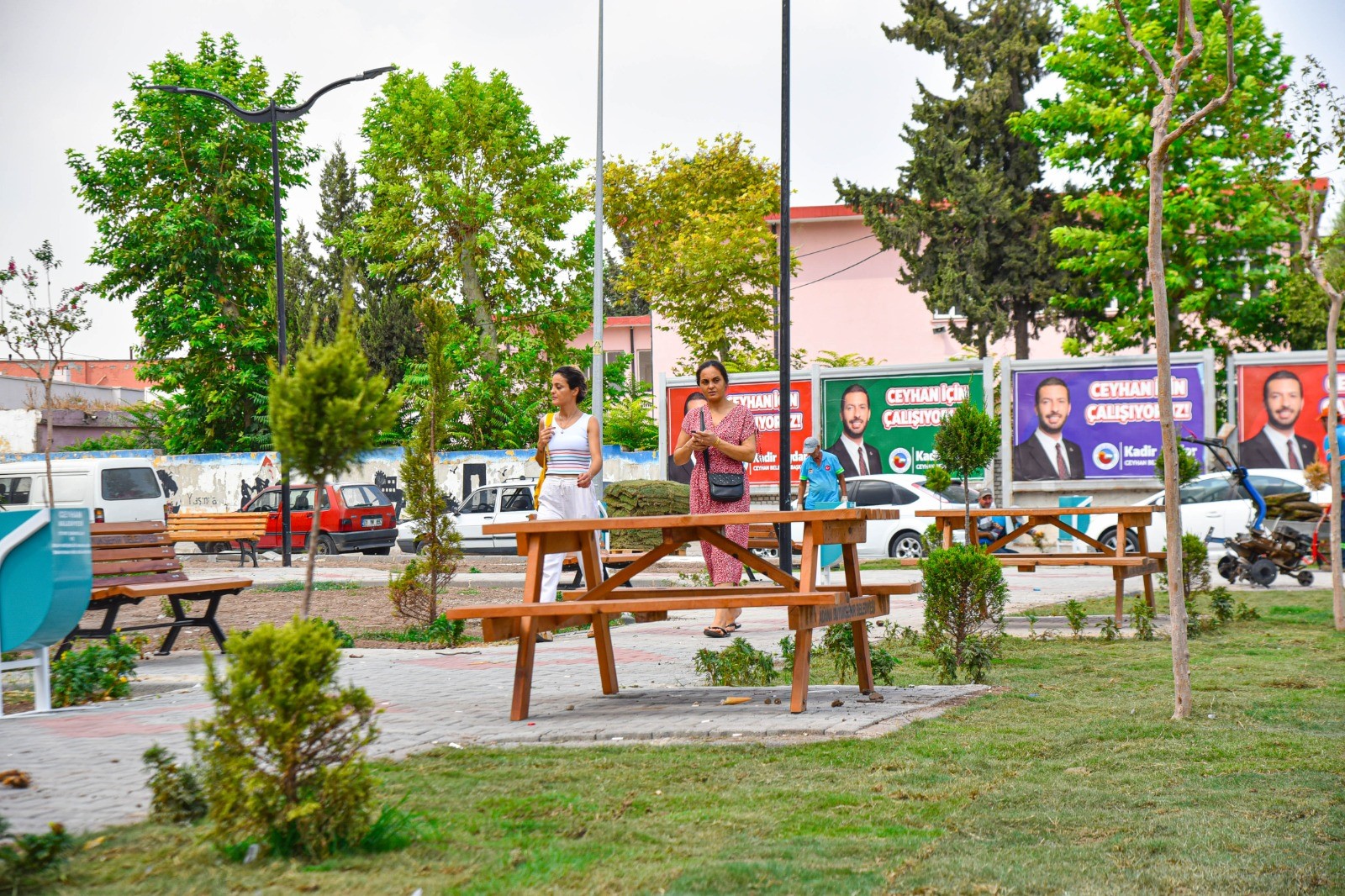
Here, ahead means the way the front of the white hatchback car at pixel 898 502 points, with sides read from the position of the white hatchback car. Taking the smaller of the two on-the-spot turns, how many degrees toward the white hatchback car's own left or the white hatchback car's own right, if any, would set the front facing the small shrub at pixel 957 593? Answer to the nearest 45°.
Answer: approximately 90° to the white hatchback car's own left

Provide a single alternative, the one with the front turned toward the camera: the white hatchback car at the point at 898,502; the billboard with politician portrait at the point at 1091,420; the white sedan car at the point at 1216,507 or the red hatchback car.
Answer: the billboard with politician portrait

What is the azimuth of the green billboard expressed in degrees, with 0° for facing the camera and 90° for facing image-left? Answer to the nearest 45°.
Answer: approximately 0°

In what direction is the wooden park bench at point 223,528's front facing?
toward the camera

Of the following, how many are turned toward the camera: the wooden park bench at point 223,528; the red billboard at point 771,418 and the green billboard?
3

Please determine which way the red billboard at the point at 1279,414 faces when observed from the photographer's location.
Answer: facing the viewer

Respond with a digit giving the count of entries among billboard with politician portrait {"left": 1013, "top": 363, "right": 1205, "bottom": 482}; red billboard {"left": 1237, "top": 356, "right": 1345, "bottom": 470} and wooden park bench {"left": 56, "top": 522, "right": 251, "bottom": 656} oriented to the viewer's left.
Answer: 0

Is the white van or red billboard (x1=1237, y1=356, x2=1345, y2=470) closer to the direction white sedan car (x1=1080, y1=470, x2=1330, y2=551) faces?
the white van

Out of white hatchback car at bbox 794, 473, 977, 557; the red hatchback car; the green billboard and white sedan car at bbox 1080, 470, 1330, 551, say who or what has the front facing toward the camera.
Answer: the green billboard

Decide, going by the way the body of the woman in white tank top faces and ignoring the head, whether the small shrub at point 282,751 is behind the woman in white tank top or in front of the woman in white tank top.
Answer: in front

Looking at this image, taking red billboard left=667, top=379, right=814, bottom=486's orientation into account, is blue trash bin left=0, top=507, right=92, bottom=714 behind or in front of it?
in front

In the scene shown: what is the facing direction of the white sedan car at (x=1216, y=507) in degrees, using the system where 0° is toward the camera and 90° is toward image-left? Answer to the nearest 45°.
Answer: approximately 90°

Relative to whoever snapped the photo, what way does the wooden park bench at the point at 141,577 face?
facing the viewer and to the right of the viewer

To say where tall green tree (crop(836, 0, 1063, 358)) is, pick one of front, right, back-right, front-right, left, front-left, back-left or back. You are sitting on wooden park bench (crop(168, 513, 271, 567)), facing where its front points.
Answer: left

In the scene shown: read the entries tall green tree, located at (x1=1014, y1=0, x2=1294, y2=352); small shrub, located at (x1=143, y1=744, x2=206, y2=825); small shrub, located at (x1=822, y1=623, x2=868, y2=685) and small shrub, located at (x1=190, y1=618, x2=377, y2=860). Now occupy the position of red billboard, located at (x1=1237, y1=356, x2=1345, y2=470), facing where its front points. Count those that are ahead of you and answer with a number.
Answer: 3
